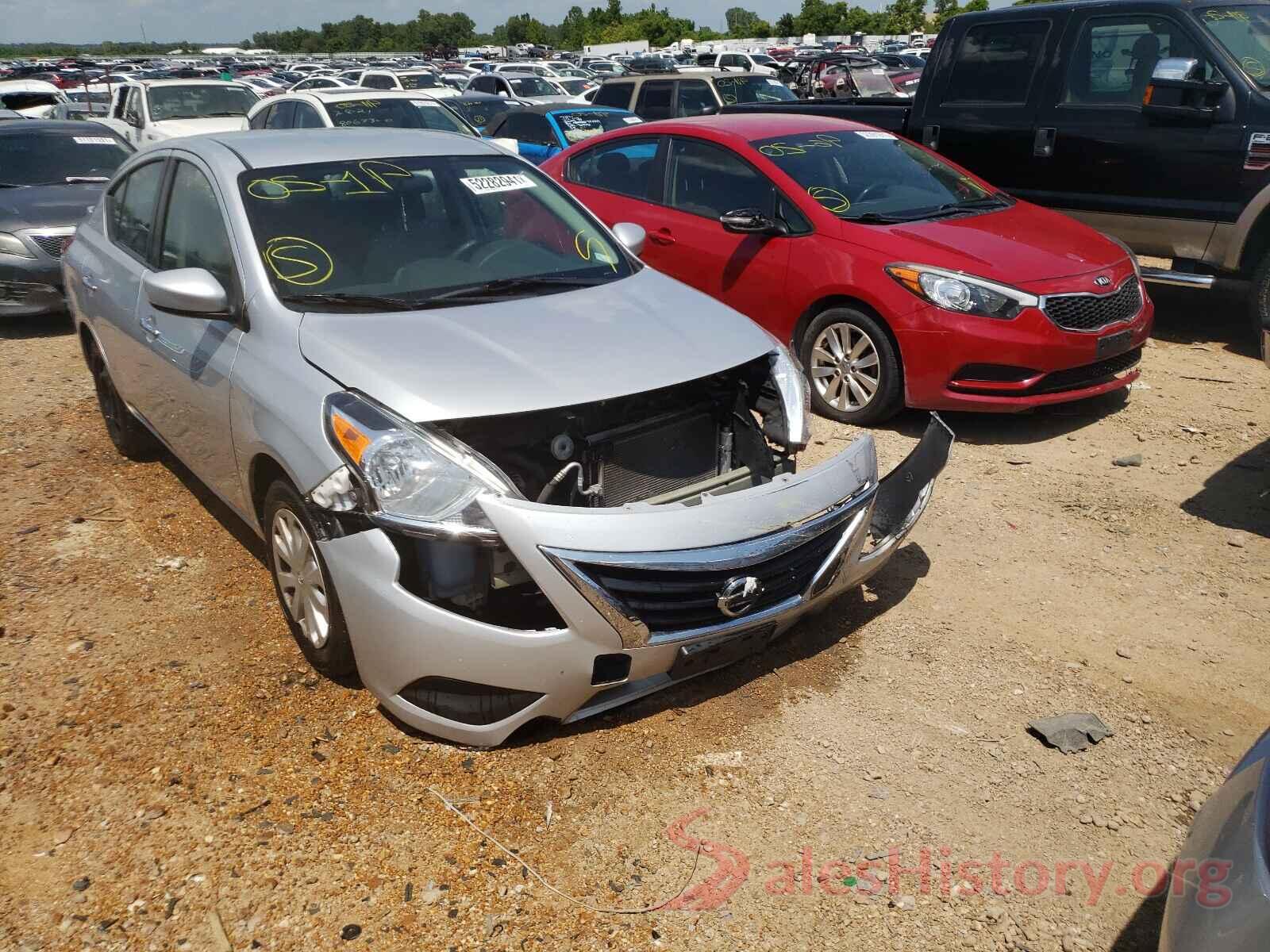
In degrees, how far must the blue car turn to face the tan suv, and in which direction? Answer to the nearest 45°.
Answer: approximately 90° to its left

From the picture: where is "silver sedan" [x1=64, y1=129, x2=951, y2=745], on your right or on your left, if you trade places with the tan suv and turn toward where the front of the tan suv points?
on your right

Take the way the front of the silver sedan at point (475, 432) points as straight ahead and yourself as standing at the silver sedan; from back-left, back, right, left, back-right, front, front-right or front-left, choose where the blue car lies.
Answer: back-left

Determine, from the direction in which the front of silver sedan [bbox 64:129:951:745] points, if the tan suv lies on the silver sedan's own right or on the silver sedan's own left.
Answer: on the silver sedan's own left

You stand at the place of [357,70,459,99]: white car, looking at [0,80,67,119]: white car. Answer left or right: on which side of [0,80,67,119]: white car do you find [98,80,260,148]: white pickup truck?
left

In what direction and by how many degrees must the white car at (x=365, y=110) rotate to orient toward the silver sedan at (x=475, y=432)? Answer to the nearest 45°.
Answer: approximately 45° to its right

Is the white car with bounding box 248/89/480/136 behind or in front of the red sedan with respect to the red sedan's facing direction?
behind

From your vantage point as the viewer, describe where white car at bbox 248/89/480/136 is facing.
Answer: facing the viewer and to the right of the viewer

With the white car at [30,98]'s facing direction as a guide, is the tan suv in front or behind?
in front

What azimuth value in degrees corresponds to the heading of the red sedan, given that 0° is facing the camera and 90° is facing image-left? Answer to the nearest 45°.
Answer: approximately 315°
